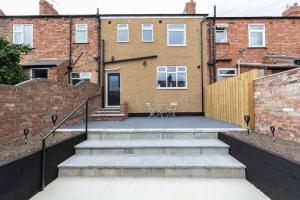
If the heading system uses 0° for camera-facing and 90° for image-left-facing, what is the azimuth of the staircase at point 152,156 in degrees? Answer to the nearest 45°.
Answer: approximately 0°

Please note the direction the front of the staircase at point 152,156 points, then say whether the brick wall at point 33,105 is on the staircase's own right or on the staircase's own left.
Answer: on the staircase's own right

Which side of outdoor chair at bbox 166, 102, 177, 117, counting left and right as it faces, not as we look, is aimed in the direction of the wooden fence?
left

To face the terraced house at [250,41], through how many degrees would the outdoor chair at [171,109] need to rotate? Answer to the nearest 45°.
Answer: approximately 135° to its left
